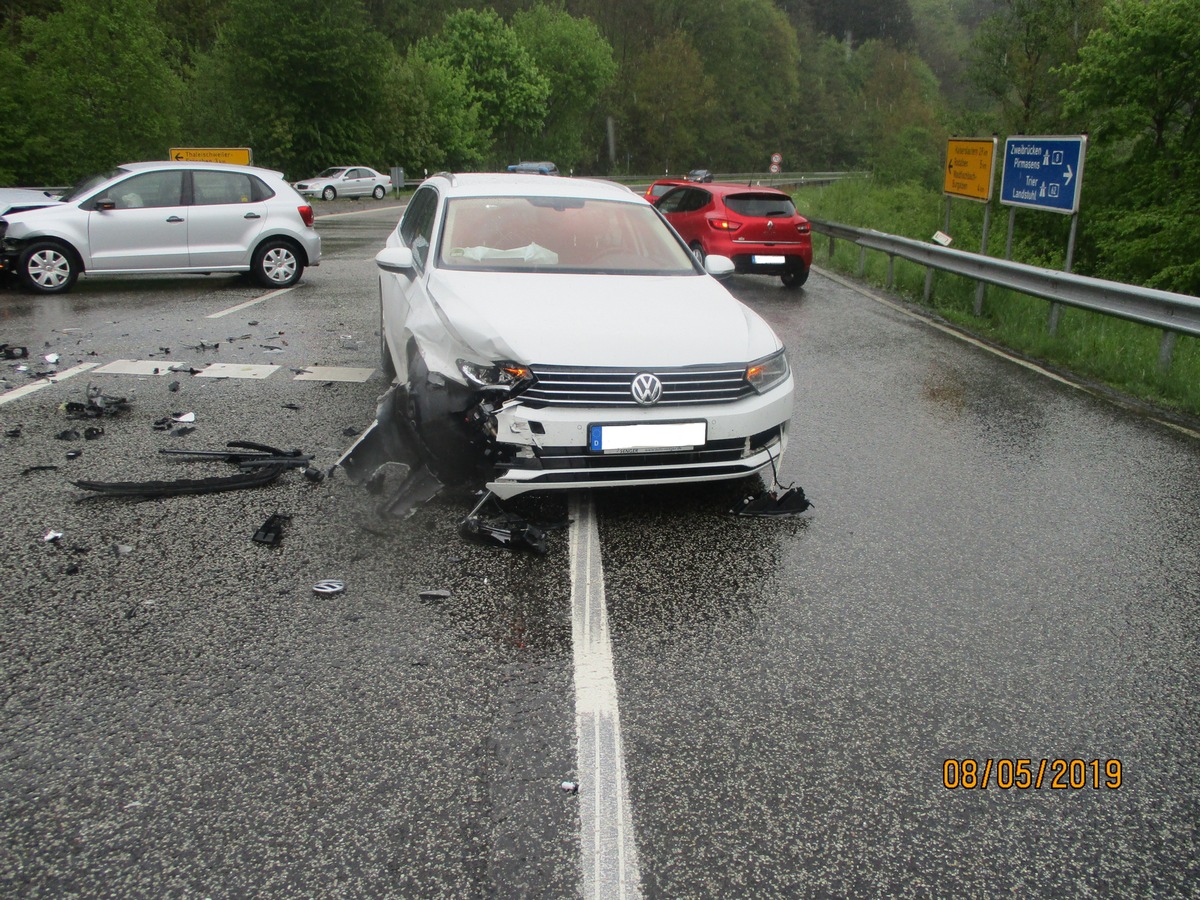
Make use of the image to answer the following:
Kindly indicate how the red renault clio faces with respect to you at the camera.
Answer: facing away from the viewer and to the left of the viewer

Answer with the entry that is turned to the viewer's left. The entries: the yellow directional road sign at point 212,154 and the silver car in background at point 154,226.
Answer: the silver car in background

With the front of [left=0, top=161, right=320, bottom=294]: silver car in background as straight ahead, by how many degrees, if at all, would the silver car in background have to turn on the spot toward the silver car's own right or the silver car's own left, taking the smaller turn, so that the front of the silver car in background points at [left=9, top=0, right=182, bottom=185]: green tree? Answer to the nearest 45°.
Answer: approximately 90° to the silver car's own right

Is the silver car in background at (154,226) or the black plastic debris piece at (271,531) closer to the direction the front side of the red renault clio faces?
the silver car in background

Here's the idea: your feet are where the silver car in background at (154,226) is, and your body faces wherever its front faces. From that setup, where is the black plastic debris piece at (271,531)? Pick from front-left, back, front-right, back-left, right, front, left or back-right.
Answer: left

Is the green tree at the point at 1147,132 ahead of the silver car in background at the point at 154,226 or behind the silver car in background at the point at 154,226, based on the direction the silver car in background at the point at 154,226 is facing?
behind

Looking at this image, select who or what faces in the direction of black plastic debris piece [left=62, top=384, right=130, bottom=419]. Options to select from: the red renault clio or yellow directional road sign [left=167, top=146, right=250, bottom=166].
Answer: the yellow directional road sign

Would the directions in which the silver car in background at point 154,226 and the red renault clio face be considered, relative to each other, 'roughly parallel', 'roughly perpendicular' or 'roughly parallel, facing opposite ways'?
roughly perpendicular

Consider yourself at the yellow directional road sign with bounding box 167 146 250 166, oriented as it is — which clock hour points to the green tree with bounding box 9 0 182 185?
The green tree is roughly at 4 o'clock from the yellow directional road sign.

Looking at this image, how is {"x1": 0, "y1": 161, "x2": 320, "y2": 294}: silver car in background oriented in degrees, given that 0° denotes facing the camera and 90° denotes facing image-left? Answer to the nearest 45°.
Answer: approximately 90°

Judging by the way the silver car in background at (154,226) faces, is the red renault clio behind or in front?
behind

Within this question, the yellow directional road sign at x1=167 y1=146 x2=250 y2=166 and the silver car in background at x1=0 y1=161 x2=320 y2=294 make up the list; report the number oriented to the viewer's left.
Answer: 1

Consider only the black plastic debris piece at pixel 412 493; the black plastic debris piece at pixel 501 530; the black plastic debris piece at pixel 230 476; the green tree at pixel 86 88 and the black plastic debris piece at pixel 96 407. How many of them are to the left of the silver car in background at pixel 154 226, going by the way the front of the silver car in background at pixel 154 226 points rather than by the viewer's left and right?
4

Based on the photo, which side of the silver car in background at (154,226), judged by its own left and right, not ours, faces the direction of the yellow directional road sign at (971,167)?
back

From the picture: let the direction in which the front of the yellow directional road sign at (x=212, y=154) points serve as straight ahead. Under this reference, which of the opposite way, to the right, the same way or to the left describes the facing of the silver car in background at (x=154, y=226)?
to the right
